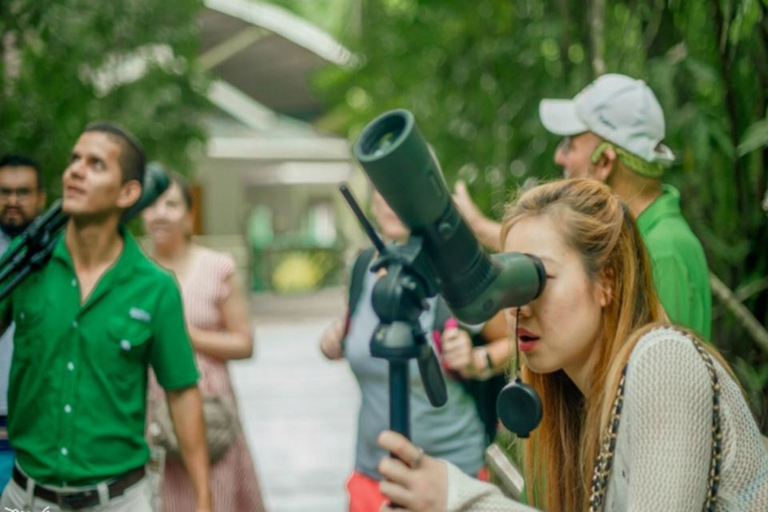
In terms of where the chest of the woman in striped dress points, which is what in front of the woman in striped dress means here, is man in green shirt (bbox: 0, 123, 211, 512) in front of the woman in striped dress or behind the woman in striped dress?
in front

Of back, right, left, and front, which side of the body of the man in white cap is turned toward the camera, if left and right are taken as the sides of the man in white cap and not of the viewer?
left

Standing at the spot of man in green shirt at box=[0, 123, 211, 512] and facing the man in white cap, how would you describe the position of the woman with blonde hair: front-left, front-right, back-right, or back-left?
front-right

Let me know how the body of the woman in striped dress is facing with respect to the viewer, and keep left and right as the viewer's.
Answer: facing the viewer and to the left of the viewer

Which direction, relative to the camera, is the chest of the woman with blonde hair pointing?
to the viewer's left

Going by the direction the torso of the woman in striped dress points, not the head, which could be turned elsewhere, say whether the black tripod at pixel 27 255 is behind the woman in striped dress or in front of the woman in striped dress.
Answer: in front

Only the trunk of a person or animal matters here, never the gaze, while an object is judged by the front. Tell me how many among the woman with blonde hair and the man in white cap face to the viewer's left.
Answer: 2

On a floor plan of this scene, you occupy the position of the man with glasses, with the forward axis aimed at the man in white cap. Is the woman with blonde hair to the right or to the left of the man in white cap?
right

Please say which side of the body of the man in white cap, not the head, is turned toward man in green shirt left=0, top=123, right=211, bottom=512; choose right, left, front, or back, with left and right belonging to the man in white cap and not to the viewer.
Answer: front

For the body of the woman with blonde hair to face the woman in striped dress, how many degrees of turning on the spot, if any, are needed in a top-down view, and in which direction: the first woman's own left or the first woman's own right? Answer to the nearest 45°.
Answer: approximately 45° to the first woman's own right
